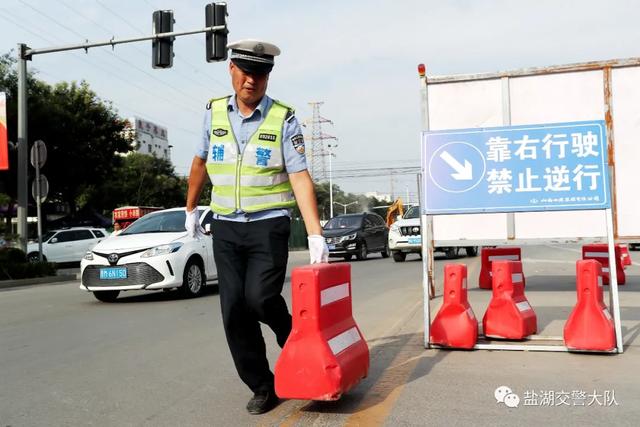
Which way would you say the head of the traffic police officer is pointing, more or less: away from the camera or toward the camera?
toward the camera

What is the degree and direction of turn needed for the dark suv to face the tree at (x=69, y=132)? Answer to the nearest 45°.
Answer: approximately 90° to its right

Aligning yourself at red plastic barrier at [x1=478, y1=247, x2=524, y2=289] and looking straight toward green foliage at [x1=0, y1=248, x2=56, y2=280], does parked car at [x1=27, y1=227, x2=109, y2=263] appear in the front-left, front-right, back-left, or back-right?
front-right

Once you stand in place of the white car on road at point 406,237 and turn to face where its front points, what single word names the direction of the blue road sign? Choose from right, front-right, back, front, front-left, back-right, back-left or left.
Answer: front-left

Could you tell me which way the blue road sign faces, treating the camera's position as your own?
facing the viewer

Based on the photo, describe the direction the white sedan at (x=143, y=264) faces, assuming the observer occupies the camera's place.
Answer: facing the viewer and to the left of the viewer
